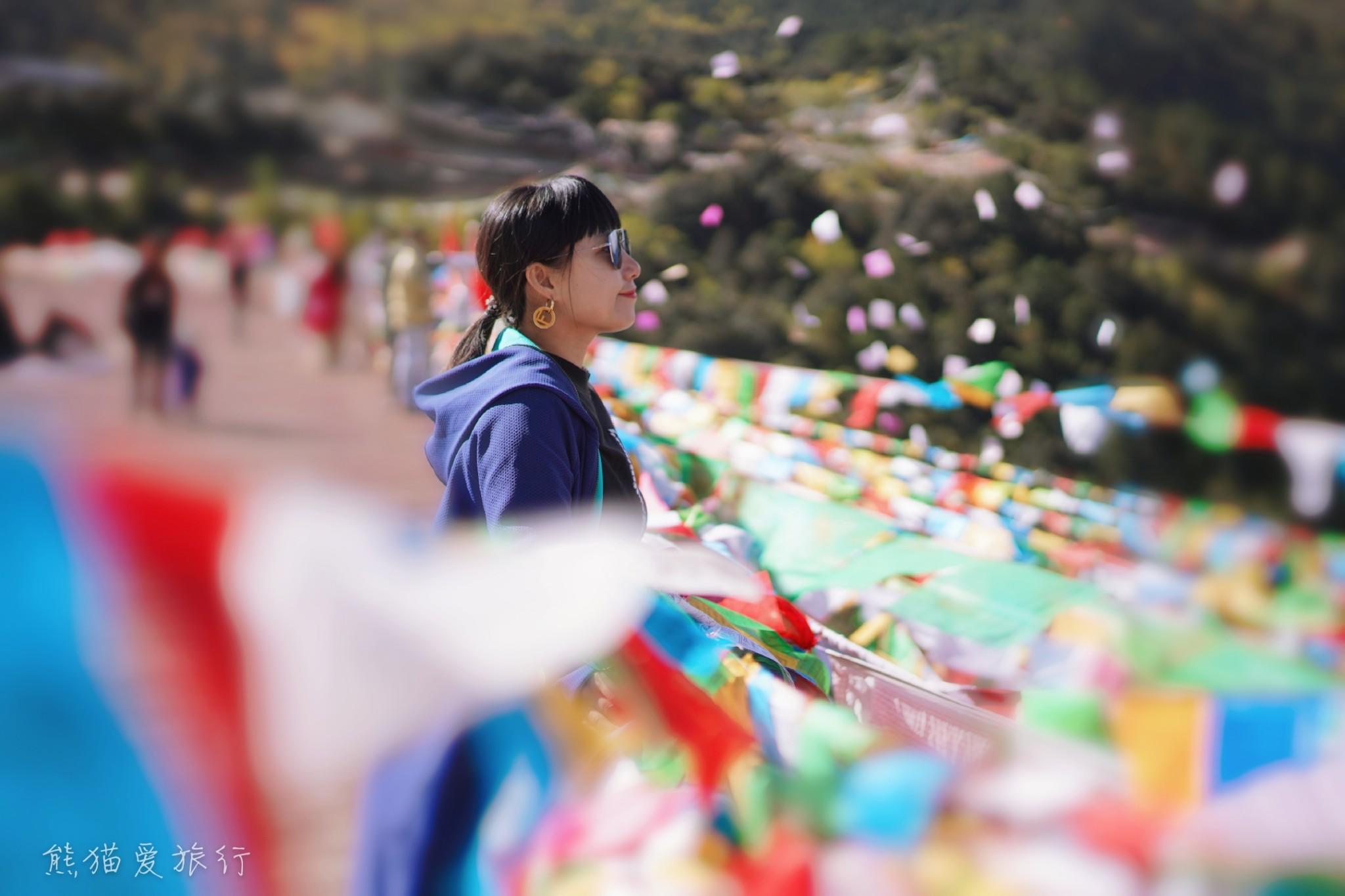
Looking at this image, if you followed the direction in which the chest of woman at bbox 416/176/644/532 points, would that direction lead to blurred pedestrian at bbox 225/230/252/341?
no

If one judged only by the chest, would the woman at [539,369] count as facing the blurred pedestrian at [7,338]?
no

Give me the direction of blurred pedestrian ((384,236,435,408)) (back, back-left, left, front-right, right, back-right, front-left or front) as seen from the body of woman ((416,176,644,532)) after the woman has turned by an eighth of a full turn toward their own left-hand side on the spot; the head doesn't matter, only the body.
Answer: front-left

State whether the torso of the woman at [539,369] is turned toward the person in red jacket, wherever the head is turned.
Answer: no

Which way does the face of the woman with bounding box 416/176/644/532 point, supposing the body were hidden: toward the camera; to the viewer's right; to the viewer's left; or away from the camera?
to the viewer's right

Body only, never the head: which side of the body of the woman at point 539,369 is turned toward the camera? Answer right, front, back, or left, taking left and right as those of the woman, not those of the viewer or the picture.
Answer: right
